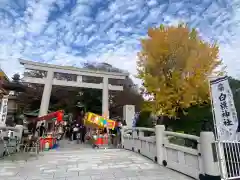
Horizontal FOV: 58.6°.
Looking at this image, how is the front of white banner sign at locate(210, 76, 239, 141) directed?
toward the camera

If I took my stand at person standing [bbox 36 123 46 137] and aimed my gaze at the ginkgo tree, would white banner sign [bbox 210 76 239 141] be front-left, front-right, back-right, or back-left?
front-right

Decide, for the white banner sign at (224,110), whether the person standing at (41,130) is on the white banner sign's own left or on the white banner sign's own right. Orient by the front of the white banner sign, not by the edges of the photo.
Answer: on the white banner sign's own right

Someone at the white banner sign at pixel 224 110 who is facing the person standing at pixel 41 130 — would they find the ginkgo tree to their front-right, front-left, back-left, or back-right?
front-right

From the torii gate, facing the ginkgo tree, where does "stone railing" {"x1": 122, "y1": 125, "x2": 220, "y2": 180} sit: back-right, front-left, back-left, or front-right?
front-right

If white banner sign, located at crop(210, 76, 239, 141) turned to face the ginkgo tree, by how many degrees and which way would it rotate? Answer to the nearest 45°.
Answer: approximately 180°
